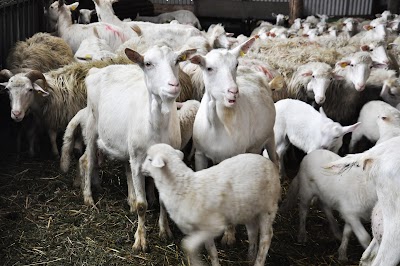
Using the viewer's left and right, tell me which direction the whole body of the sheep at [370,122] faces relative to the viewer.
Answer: facing to the right of the viewer

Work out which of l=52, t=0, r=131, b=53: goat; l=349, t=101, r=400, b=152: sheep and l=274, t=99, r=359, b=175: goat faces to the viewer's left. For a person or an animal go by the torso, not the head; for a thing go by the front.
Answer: l=52, t=0, r=131, b=53: goat

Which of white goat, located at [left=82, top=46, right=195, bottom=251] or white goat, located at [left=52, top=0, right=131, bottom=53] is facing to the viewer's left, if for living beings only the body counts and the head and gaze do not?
white goat, located at [left=52, top=0, right=131, bottom=53]

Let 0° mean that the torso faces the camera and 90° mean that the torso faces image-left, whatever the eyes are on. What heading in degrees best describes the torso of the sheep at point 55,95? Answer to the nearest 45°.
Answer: approximately 45°

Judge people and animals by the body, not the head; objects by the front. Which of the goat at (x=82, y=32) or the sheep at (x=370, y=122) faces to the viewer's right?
the sheep at (x=370, y=122)

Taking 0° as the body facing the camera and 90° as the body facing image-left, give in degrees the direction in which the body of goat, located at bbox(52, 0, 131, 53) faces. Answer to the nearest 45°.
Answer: approximately 90°

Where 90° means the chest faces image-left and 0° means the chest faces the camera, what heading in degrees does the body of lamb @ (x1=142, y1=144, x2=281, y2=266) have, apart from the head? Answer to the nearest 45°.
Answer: approximately 90°

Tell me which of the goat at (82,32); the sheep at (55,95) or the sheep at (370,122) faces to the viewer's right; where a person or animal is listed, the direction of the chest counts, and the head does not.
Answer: the sheep at (370,122)
